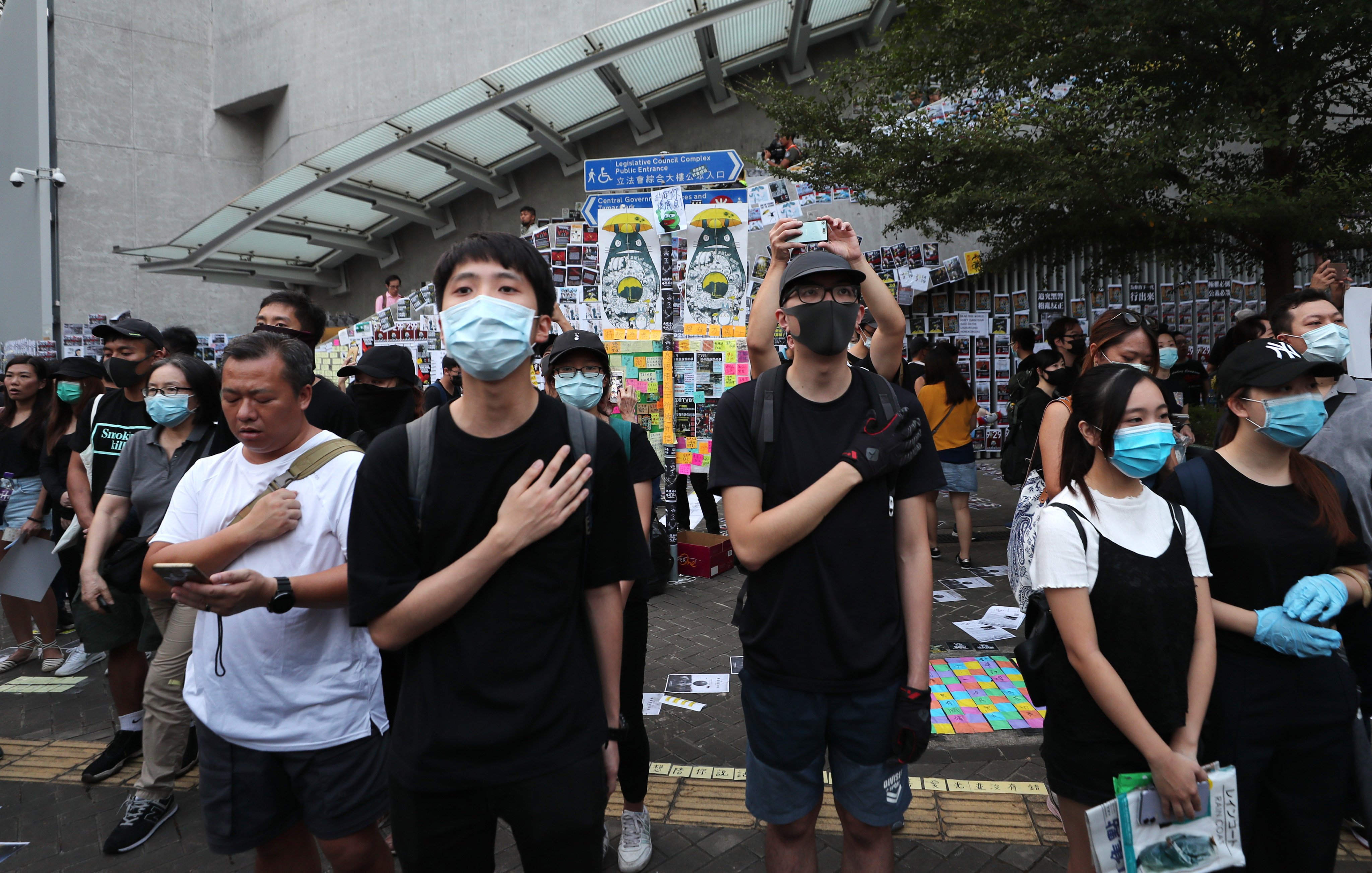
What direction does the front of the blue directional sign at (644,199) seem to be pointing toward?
toward the camera

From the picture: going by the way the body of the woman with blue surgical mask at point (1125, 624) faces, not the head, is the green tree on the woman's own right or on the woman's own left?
on the woman's own left

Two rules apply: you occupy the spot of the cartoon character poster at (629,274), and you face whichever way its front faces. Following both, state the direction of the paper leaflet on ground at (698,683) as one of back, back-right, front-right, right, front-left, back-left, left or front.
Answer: front

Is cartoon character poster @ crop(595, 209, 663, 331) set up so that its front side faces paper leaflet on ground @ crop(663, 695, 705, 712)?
yes

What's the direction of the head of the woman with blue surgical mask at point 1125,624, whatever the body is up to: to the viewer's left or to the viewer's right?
to the viewer's right

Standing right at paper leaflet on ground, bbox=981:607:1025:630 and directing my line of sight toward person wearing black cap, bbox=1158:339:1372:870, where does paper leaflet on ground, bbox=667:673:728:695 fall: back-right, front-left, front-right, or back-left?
front-right

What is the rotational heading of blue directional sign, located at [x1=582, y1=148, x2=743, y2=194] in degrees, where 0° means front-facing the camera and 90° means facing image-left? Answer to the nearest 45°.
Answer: approximately 0°

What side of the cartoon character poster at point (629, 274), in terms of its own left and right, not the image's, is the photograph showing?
front

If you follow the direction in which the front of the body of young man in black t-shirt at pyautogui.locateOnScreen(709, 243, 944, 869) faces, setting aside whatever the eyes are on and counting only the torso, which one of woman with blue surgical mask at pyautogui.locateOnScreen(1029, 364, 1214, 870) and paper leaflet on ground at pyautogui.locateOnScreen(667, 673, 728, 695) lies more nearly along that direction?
the woman with blue surgical mask

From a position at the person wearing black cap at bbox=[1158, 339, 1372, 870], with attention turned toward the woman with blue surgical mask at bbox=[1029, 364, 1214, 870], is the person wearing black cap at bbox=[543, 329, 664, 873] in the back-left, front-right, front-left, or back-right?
front-right
